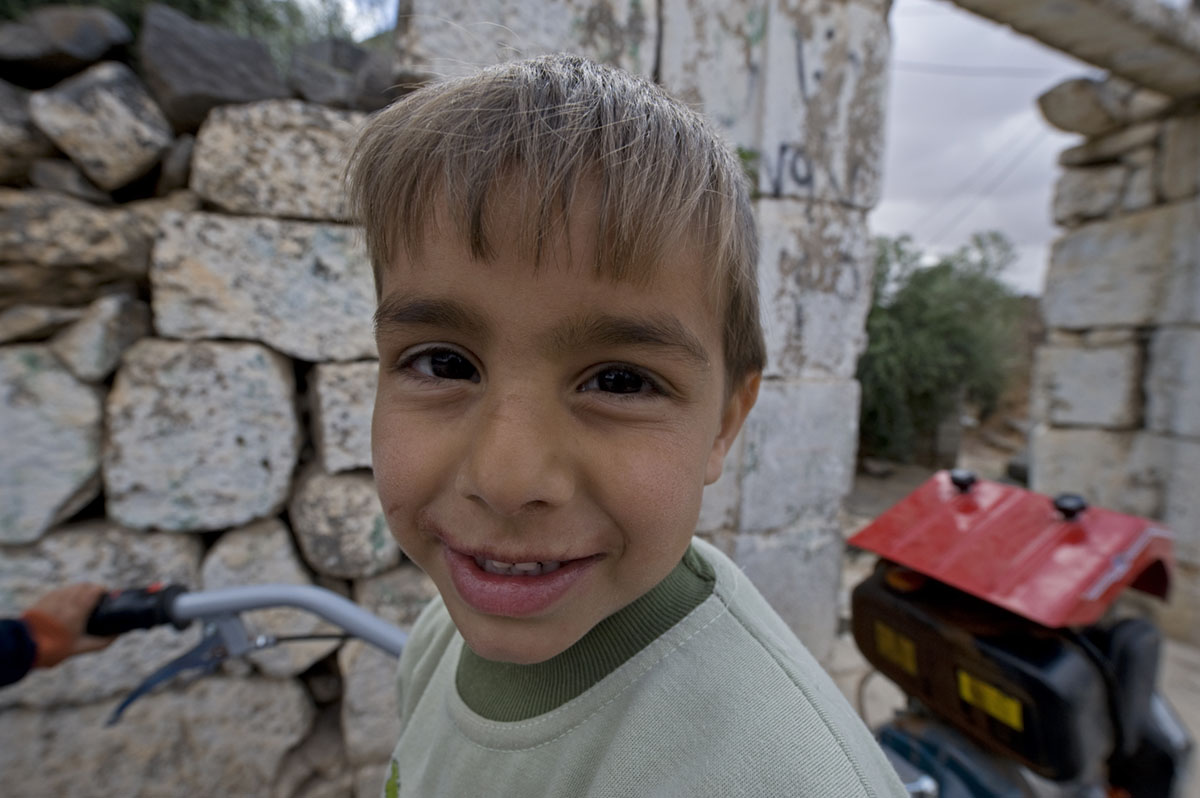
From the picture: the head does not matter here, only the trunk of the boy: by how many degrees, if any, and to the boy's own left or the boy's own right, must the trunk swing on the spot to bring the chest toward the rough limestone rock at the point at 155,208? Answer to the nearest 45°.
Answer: approximately 90° to the boy's own right

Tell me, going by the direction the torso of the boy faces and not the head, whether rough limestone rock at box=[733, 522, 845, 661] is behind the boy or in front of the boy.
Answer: behind

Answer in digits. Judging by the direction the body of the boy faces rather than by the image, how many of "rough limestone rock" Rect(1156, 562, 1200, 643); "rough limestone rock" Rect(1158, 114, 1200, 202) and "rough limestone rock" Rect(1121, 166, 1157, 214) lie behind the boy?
3

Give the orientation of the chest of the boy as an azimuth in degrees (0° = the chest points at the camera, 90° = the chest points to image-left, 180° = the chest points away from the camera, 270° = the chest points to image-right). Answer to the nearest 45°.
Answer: approximately 45°

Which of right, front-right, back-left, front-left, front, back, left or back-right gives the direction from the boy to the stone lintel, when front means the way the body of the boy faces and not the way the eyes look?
back

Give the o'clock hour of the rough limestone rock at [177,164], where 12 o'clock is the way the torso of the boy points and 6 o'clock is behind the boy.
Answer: The rough limestone rock is roughly at 3 o'clock from the boy.

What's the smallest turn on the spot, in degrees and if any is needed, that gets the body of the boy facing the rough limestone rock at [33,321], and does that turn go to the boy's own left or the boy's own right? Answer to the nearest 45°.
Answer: approximately 90° to the boy's own right
